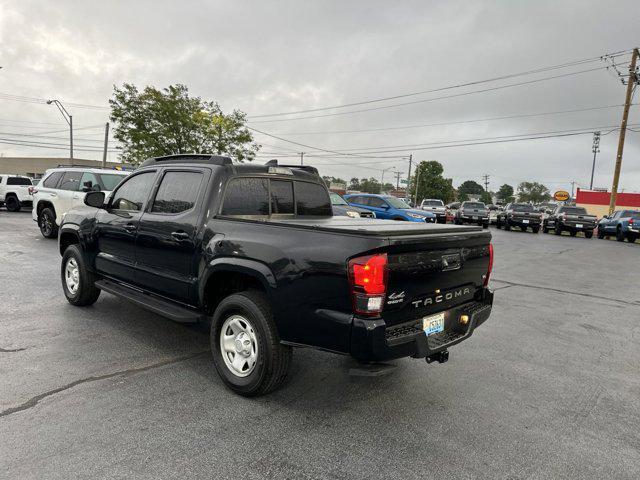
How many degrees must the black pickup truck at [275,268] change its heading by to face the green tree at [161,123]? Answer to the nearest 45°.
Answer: approximately 45° to its right

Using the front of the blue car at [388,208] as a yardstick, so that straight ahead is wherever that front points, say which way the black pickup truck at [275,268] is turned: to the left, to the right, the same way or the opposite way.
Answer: the opposite way

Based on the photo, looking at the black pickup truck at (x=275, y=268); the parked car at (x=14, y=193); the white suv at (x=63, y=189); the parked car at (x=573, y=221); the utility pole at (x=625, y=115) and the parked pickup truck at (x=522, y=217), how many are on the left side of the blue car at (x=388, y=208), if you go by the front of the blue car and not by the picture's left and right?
3

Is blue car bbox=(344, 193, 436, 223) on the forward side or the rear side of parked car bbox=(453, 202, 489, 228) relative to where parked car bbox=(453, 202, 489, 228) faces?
on the rear side

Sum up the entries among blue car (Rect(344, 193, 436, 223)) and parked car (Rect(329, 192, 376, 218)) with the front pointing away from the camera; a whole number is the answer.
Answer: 0

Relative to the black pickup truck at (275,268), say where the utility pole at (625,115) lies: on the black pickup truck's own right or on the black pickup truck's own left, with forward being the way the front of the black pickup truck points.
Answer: on the black pickup truck's own right

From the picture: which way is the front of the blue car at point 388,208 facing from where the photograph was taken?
facing the viewer and to the right of the viewer
